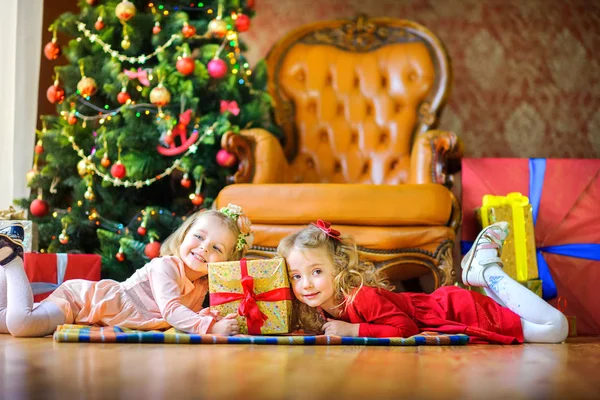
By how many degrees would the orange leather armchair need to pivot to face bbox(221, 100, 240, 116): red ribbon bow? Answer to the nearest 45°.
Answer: approximately 45° to its right

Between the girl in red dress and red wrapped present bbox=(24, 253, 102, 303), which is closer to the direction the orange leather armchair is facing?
the girl in red dress

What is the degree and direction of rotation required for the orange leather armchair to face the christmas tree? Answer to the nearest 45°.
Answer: approximately 45° to its right

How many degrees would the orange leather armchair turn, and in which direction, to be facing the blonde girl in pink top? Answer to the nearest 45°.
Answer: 0° — it already faces them

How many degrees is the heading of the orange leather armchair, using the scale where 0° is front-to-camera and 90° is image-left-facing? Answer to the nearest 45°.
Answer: approximately 0°

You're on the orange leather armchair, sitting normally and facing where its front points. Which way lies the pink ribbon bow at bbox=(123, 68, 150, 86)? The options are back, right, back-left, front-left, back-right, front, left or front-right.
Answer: front-right

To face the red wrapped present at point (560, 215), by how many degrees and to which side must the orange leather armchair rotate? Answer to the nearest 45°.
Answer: approximately 45° to its left

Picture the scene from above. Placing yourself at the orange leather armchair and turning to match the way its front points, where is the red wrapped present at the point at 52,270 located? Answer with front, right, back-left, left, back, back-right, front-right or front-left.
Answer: front-right

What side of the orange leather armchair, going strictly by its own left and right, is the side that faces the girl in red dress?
front

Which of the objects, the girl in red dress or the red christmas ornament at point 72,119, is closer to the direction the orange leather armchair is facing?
the girl in red dress

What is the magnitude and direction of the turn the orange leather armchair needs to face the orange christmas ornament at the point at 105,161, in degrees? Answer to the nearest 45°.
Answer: approximately 45° to its right

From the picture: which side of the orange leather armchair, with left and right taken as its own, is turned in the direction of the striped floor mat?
front
